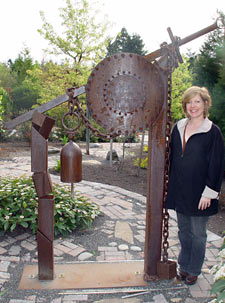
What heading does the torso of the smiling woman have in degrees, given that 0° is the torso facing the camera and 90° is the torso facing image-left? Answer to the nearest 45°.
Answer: approximately 45°

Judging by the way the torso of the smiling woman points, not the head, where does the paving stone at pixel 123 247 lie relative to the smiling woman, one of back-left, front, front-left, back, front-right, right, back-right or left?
right

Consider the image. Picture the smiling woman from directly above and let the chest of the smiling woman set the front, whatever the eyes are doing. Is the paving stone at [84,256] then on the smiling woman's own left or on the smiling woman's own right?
on the smiling woman's own right

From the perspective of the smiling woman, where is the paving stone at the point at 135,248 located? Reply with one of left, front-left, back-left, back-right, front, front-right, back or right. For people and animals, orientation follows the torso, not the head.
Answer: right

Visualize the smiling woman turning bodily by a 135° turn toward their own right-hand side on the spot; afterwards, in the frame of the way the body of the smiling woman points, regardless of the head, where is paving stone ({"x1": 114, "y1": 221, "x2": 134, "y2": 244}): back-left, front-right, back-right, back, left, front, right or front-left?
front-left

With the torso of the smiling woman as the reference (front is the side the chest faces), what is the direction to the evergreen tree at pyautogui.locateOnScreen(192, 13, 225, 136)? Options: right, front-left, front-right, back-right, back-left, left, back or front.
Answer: back-right

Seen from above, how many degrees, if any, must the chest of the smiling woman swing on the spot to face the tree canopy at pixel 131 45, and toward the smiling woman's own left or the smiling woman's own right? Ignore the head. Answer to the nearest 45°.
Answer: approximately 135° to the smiling woman's own right

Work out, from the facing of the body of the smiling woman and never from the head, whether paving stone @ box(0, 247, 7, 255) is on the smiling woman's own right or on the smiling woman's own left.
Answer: on the smiling woman's own right

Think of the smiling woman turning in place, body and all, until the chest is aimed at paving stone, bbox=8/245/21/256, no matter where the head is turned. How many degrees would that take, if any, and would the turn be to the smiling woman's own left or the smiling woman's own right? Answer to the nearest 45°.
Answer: approximately 45° to the smiling woman's own right
